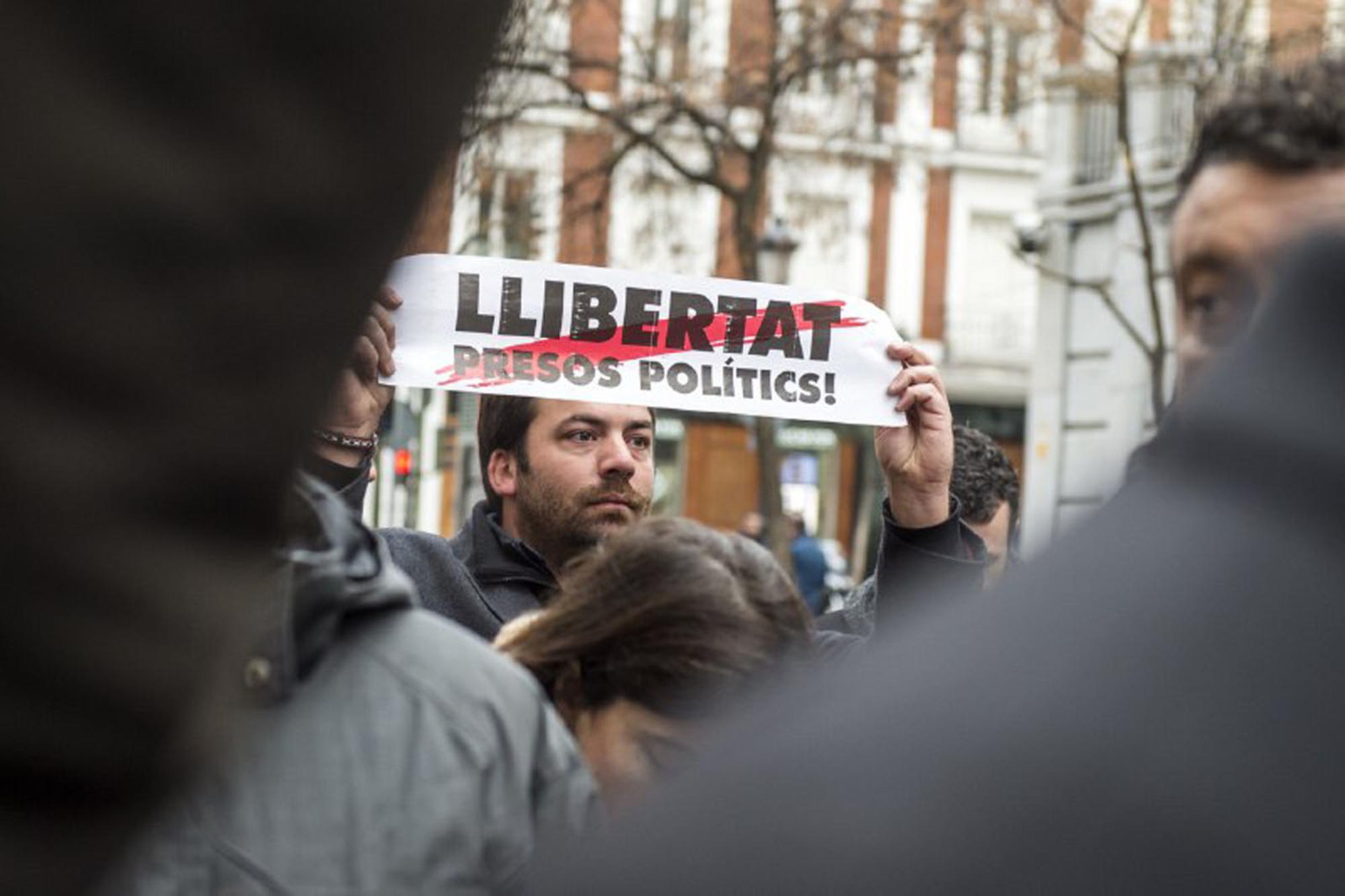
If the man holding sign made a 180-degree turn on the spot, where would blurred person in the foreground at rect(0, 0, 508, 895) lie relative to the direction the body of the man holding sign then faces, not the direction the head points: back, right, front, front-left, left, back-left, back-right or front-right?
back-left

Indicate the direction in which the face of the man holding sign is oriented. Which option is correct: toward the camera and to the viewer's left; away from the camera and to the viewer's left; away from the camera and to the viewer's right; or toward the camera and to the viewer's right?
toward the camera and to the viewer's right

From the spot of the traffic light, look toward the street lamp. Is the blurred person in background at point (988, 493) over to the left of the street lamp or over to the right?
right

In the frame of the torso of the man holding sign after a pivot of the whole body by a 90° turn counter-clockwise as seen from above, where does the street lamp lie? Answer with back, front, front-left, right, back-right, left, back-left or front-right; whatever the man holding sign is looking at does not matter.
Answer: front-left

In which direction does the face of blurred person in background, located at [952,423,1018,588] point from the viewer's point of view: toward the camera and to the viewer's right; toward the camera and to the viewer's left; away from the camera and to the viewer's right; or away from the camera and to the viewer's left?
toward the camera and to the viewer's right

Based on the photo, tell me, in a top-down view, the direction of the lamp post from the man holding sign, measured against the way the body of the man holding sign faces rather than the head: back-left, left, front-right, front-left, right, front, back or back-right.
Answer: back-left

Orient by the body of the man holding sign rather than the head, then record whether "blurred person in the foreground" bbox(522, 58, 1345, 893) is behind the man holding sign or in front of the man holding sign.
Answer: in front

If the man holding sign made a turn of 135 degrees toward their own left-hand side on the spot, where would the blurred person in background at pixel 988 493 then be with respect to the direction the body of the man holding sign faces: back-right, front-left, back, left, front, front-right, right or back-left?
front-right

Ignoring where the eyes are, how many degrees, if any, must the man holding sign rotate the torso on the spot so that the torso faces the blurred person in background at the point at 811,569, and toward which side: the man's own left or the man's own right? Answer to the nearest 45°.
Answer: approximately 135° to the man's own left

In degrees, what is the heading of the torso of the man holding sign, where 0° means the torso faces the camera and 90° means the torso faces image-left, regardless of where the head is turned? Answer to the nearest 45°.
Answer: approximately 315°
